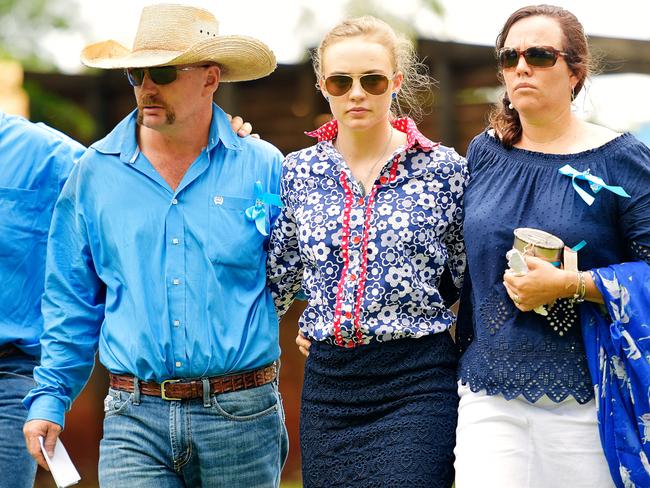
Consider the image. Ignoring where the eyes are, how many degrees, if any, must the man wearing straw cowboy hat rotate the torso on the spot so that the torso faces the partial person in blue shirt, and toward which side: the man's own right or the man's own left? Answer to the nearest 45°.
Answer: approximately 135° to the man's own right

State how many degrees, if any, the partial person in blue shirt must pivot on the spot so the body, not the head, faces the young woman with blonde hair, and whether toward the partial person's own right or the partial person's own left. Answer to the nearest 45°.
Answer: approximately 45° to the partial person's own left

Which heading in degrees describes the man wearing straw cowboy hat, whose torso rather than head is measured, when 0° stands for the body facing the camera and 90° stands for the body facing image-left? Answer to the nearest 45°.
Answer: approximately 0°

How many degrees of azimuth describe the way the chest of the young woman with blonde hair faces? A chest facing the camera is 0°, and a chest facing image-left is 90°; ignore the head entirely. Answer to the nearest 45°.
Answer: approximately 0°

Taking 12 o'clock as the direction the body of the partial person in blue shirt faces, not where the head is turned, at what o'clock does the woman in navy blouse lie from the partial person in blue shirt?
The woman in navy blouse is roughly at 10 o'clock from the partial person in blue shirt.

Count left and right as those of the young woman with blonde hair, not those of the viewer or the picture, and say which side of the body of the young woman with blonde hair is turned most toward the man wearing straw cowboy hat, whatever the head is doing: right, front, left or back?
right

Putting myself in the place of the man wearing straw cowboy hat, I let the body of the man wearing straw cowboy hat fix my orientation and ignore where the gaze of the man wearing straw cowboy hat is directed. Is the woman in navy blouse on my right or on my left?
on my left
